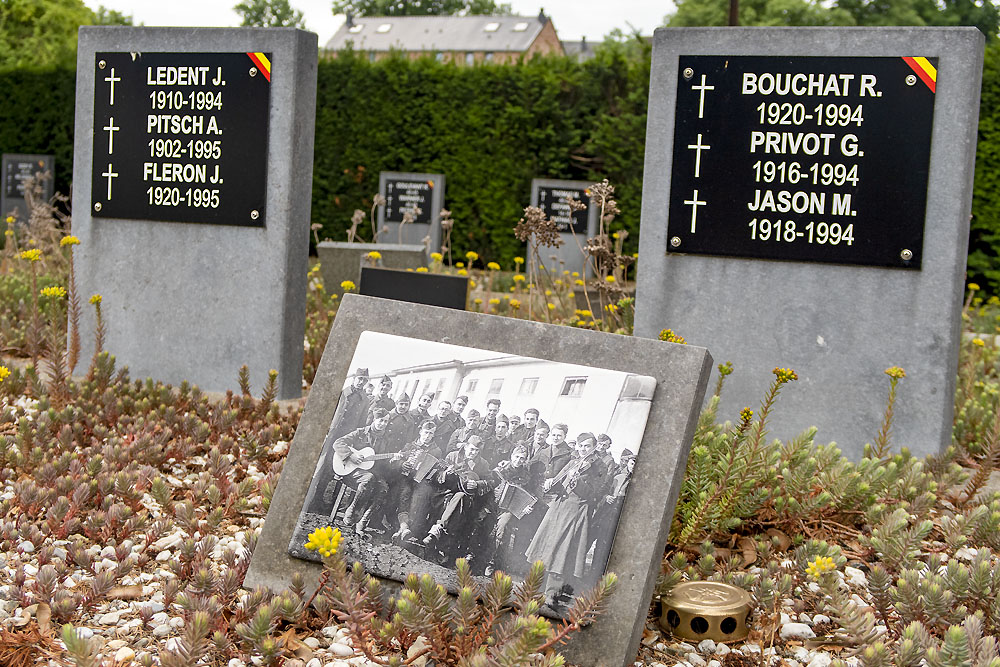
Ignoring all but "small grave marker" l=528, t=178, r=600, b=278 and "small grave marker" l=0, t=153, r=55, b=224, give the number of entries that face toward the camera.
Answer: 2

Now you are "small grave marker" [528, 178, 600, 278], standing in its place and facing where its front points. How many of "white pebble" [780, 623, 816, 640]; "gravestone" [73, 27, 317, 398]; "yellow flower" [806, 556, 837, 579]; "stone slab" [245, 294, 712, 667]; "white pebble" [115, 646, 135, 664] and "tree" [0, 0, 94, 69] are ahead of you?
5

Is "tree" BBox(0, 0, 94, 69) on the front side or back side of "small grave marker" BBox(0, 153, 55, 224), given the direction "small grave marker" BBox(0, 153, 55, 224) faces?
on the back side

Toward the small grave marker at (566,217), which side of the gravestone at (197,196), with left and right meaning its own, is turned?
back

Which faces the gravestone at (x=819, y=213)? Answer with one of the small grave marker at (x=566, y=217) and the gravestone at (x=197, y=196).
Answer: the small grave marker

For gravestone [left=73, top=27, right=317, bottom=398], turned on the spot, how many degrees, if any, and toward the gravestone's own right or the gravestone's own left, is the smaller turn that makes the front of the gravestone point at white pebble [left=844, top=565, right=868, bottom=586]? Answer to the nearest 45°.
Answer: approximately 90° to the gravestone's own left

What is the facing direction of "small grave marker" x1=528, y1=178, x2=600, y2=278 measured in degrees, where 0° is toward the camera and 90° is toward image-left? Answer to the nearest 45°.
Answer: approximately 0°

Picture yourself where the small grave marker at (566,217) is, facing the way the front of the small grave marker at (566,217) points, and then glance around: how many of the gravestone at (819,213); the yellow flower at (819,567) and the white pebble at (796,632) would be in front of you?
3

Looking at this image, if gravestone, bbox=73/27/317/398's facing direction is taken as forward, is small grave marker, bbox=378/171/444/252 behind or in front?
behind

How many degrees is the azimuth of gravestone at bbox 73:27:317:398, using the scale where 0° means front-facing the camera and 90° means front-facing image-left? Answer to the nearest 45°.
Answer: approximately 45°

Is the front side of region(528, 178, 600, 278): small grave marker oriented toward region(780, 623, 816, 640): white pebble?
yes
